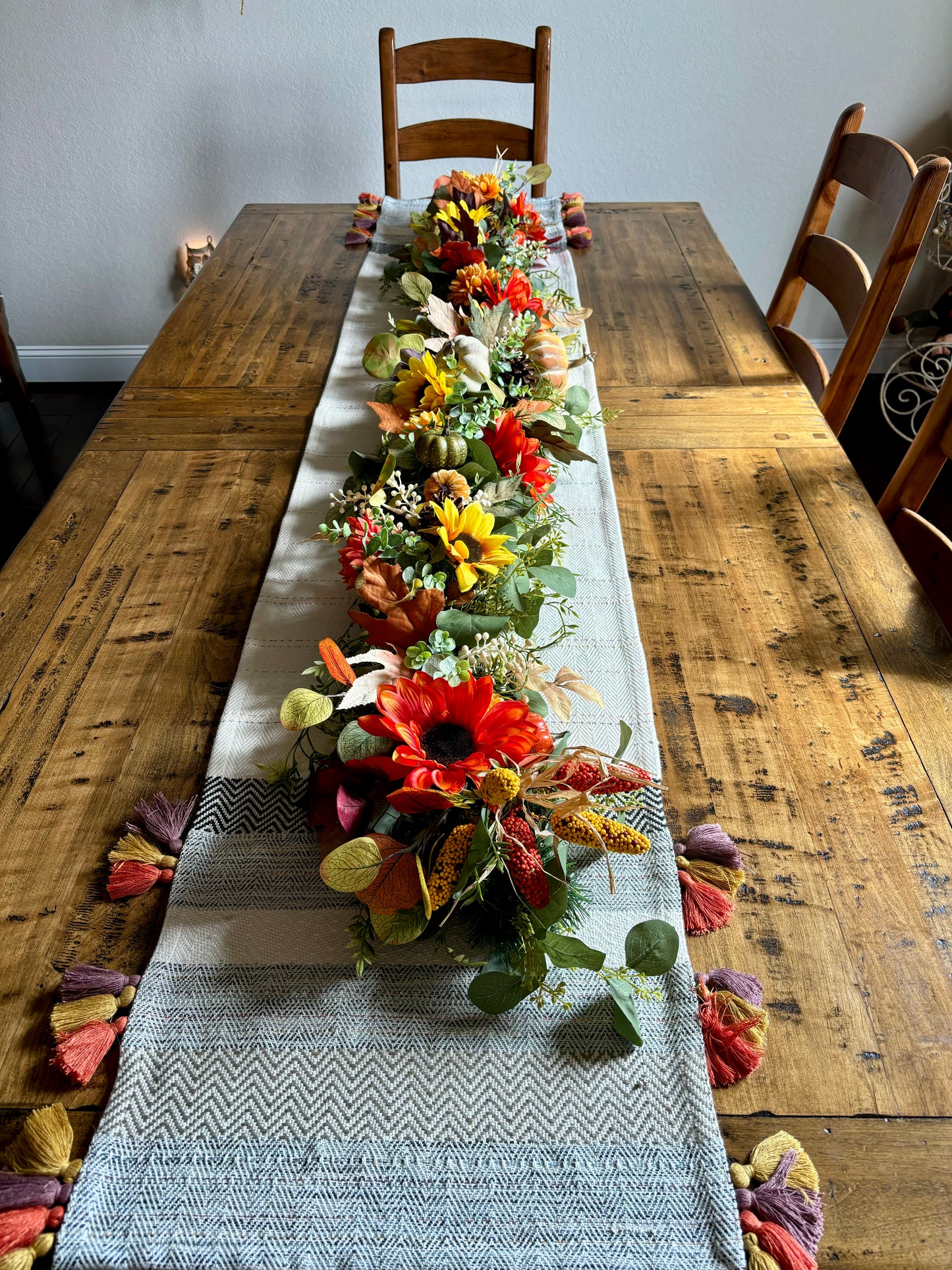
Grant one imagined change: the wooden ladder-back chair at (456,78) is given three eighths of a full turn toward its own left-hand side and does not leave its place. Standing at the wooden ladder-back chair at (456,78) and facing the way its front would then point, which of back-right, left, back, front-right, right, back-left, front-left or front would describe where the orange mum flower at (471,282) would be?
back-right

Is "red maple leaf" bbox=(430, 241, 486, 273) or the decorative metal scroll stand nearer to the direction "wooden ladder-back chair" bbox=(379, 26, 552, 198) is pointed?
the red maple leaf

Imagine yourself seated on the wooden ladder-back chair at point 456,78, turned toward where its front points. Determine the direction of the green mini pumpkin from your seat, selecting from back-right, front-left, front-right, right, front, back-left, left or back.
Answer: front

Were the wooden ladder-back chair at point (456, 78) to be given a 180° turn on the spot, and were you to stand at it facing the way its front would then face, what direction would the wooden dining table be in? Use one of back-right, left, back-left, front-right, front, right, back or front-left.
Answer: back

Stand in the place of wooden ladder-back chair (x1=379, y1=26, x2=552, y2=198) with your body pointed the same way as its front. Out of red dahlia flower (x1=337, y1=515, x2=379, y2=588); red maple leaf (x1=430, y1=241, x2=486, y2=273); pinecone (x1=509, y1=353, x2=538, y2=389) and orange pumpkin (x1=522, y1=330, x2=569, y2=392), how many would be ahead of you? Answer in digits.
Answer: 4

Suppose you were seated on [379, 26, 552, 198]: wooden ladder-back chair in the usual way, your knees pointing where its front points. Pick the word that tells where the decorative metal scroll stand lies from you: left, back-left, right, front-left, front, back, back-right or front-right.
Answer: left

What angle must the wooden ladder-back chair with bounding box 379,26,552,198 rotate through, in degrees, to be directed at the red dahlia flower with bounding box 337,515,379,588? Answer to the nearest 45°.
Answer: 0° — it already faces it

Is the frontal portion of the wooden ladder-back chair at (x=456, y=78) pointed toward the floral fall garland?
yes

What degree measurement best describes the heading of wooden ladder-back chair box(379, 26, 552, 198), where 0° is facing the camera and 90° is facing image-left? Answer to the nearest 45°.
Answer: approximately 0°

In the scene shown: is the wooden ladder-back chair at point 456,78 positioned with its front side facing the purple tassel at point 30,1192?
yes

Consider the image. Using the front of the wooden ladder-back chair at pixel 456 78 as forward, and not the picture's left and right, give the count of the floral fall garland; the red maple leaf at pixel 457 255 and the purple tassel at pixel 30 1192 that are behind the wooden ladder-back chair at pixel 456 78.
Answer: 0

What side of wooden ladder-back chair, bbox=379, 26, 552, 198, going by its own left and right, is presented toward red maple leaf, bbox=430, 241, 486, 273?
front

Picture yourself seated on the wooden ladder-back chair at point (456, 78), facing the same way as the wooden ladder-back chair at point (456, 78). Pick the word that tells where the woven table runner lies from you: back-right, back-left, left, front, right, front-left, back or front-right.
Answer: front
